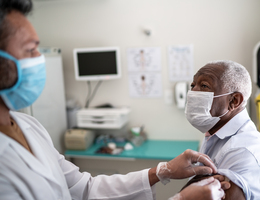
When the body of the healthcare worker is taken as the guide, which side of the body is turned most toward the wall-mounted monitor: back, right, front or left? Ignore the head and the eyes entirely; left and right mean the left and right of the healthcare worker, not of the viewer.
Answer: left

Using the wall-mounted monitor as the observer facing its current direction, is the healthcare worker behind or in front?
in front

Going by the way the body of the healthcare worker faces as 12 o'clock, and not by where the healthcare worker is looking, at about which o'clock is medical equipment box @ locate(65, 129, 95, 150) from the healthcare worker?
The medical equipment box is roughly at 9 o'clock from the healthcare worker.

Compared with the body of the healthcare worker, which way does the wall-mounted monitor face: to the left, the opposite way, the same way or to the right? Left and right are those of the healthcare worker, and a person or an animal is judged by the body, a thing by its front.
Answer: to the right

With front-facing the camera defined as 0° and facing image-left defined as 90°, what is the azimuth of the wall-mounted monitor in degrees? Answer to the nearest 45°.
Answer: approximately 0°

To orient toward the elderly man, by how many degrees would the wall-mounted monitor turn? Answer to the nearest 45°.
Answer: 0° — it already faces them

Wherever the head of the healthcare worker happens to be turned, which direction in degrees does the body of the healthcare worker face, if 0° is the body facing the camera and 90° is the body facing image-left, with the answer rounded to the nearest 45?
approximately 270°

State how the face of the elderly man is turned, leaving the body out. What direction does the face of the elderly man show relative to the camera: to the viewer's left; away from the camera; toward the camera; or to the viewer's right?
to the viewer's left

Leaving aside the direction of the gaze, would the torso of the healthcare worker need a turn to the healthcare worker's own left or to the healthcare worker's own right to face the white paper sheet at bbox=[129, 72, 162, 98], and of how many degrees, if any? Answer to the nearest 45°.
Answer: approximately 90° to the healthcare worker's own left

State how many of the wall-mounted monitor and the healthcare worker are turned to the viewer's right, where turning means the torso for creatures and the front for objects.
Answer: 1

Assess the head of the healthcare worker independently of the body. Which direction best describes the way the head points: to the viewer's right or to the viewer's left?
to the viewer's right

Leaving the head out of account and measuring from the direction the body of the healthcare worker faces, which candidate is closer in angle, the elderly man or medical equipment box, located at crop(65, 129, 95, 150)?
the elderly man

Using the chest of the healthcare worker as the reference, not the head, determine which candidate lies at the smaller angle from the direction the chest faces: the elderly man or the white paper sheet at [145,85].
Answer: the elderly man

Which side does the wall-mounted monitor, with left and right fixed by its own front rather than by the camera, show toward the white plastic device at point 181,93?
left

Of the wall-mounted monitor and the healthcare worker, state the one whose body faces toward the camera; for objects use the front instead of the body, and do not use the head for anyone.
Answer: the wall-mounted monitor
